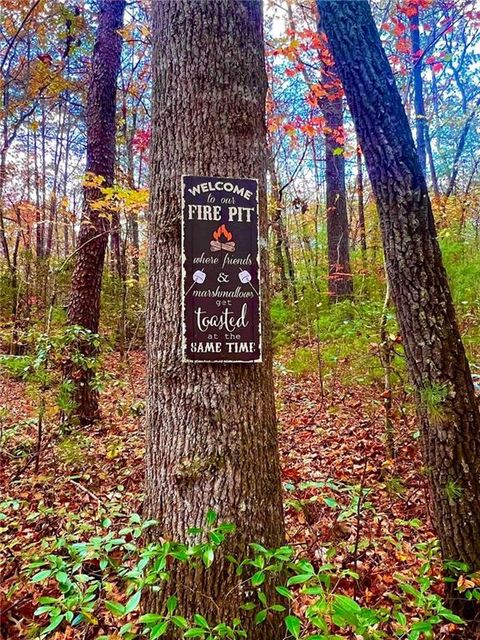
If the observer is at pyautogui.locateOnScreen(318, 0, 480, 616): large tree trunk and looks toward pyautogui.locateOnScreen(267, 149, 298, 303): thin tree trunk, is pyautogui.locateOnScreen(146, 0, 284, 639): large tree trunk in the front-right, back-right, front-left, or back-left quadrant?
back-left

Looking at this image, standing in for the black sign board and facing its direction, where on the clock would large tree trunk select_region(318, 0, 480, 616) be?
The large tree trunk is roughly at 8 o'clock from the black sign board.

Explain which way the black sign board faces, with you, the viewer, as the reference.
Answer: facing the viewer

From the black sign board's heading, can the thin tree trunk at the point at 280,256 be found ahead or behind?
behind

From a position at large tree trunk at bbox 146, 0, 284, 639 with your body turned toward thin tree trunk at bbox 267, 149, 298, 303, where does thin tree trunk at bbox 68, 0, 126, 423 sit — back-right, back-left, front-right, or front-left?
front-left

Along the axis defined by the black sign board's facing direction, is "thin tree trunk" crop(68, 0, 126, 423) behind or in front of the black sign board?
behind

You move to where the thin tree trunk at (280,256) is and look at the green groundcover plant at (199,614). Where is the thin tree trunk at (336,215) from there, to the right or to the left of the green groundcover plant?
left

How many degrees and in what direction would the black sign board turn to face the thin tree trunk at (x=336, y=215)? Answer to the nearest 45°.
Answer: approximately 180°
